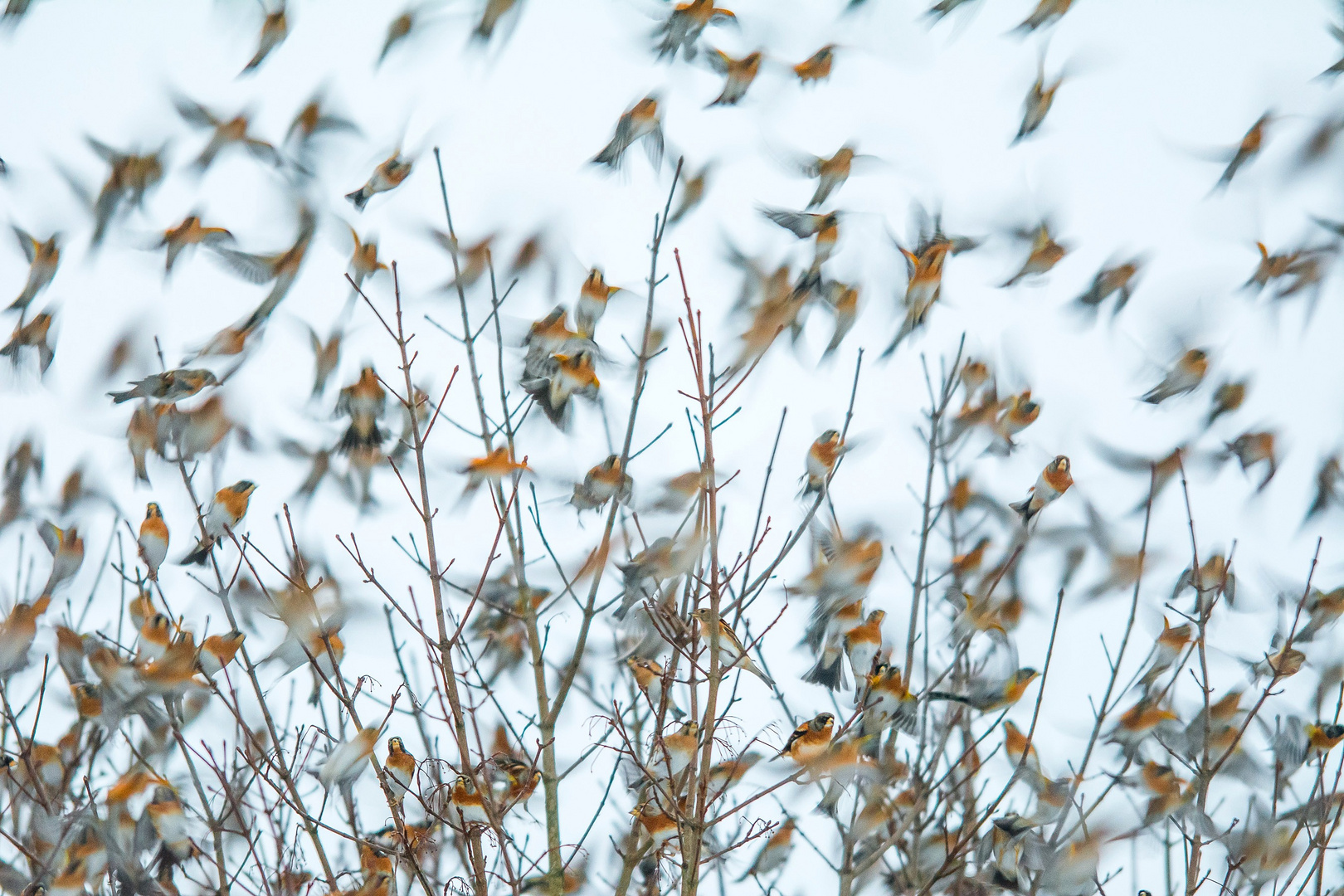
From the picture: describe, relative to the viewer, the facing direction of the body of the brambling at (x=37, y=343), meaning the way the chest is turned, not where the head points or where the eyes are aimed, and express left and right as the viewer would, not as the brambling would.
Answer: facing to the right of the viewer

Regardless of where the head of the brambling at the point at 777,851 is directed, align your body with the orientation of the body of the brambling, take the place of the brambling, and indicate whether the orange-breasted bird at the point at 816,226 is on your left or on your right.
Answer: on your right

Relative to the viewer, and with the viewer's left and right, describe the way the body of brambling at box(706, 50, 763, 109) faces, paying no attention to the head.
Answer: facing to the right of the viewer

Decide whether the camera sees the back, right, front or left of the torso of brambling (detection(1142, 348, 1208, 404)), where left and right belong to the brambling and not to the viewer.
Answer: right

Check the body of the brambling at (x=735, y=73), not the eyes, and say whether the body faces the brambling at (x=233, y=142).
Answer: no

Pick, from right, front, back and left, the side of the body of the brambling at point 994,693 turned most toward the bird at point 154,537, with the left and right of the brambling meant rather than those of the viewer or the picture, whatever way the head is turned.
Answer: back

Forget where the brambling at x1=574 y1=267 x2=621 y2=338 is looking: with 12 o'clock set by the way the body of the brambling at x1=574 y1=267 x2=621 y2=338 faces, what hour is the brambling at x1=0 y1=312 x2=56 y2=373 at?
the brambling at x1=0 y1=312 x2=56 y2=373 is roughly at 3 o'clock from the brambling at x1=574 y1=267 x2=621 y2=338.

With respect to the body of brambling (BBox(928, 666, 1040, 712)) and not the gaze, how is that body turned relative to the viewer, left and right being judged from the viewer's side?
facing to the right of the viewer

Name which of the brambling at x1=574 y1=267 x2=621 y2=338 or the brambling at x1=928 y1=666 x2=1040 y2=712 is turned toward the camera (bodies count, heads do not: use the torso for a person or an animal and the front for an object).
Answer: the brambling at x1=574 y1=267 x2=621 y2=338

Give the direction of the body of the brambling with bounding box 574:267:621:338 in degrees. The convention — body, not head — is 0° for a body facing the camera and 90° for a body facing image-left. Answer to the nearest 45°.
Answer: approximately 0°
